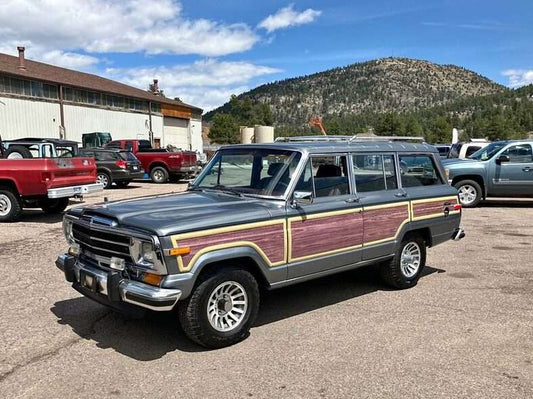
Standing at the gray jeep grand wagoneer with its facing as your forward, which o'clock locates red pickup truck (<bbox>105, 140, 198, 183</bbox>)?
The red pickup truck is roughly at 4 o'clock from the gray jeep grand wagoneer.

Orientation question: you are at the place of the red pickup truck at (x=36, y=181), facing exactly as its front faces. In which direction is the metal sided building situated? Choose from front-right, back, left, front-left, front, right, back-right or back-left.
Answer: front-right

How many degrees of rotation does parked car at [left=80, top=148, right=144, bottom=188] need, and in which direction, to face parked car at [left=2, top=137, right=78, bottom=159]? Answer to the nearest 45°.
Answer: approximately 135° to its left

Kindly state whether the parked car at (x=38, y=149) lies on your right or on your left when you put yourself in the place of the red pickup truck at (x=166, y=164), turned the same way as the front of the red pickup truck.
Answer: on your left

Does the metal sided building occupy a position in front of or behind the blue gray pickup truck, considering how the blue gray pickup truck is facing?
in front

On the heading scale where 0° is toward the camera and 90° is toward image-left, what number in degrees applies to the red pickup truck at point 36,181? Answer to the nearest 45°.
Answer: approximately 135°

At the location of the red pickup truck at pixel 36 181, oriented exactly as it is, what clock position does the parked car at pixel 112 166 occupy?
The parked car is roughly at 2 o'clock from the red pickup truck.

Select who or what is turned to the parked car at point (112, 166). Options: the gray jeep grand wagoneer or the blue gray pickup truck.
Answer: the blue gray pickup truck

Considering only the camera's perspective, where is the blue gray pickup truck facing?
facing to the left of the viewer

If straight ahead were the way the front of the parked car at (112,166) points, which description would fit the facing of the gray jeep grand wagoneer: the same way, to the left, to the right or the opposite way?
to the left

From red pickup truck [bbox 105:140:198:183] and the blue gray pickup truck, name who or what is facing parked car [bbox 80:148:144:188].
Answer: the blue gray pickup truck
